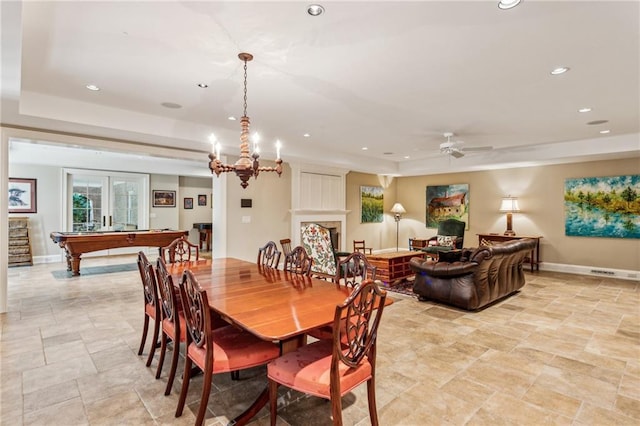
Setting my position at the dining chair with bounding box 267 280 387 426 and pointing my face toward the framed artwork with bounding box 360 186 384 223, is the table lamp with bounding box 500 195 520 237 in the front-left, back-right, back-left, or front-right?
front-right

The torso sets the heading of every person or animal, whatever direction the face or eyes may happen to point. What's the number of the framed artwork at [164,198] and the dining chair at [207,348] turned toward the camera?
1

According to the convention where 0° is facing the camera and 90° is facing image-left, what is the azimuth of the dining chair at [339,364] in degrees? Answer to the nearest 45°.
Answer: approximately 135°

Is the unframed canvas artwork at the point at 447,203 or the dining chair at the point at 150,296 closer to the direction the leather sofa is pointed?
the unframed canvas artwork

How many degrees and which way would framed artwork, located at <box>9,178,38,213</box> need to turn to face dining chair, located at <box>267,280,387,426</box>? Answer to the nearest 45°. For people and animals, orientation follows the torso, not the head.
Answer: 0° — it already faces it

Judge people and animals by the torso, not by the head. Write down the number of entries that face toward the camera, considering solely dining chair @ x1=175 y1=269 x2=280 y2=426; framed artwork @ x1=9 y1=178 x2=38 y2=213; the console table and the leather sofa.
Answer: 2

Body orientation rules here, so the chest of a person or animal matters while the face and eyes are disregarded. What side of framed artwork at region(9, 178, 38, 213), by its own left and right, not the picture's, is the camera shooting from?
front

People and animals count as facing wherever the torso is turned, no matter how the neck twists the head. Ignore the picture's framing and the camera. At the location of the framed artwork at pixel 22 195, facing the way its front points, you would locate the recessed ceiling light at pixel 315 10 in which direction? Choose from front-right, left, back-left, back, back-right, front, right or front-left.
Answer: front

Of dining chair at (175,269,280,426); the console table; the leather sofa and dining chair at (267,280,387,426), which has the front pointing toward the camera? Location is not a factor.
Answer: the console table

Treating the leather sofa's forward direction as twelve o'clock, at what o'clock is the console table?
The console table is roughly at 2 o'clock from the leather sofa.

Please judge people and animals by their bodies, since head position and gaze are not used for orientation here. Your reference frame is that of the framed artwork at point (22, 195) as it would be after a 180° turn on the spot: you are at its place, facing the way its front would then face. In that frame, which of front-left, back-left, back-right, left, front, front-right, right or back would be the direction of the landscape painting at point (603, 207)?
back-right

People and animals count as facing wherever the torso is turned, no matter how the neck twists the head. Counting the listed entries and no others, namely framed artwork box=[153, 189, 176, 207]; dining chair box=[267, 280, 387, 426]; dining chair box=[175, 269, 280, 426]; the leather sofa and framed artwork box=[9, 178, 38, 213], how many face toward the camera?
2

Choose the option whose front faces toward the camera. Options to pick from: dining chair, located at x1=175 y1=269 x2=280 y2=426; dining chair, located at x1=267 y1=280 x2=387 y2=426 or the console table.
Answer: the console table

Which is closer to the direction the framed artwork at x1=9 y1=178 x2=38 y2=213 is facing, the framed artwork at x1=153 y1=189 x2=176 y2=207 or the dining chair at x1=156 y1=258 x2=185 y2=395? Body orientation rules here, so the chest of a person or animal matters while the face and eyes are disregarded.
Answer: the dining chair

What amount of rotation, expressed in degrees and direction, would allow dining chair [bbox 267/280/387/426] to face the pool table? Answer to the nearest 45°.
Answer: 0° — it already faces it

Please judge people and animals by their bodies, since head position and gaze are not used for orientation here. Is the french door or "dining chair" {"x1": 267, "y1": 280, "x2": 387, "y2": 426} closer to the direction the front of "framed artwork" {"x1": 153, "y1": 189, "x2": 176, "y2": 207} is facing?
the dining chair

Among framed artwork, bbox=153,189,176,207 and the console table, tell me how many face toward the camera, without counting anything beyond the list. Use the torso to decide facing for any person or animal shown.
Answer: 2

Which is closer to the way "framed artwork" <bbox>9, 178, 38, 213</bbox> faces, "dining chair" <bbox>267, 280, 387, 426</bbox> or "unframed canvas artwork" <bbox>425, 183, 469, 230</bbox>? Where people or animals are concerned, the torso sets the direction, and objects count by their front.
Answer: the dining chair

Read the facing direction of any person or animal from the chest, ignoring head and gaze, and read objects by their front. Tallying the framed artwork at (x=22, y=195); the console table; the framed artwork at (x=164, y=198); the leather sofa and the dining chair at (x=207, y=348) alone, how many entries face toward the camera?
3

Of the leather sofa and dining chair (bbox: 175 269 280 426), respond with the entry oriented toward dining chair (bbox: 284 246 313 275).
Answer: dining chair (bbox: 175 269 280 426)

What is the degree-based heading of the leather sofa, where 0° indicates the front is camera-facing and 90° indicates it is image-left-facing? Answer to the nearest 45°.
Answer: approximately 135°

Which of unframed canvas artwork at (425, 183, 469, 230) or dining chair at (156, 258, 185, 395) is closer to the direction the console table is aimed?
the dining chair

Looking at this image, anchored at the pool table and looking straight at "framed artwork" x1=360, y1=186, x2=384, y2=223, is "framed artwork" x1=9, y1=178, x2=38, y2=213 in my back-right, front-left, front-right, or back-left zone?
back-left
